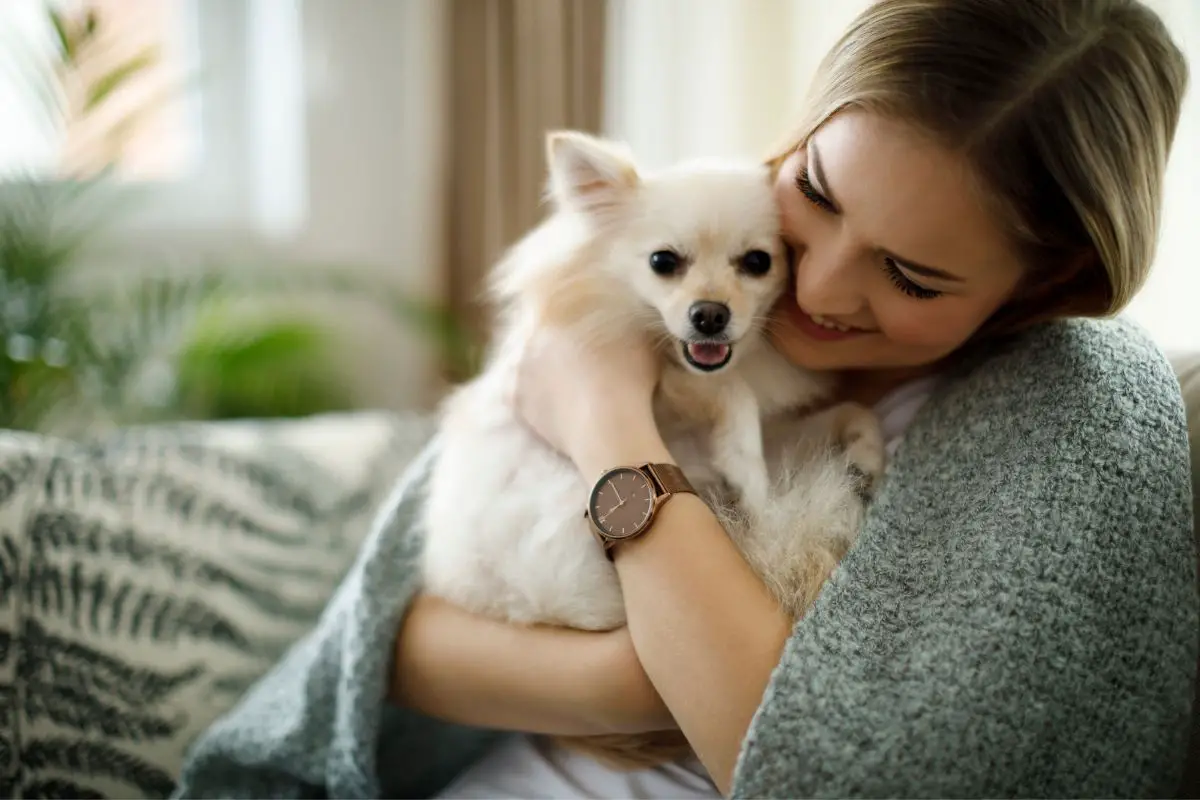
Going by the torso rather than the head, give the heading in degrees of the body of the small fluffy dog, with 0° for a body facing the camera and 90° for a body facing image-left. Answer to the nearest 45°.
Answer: approximately 315°

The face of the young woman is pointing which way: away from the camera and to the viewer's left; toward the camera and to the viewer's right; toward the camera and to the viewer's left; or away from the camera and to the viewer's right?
toward the camera and to the viewer's left
